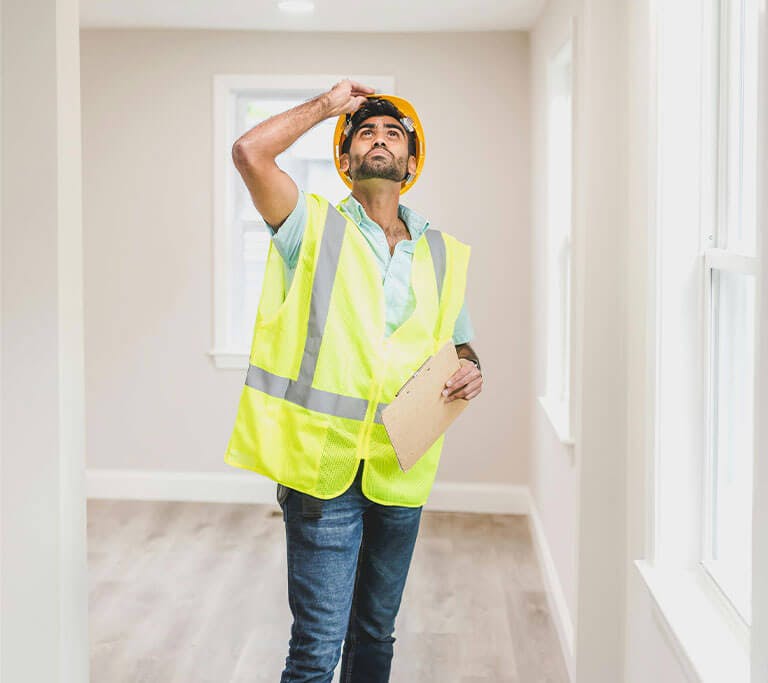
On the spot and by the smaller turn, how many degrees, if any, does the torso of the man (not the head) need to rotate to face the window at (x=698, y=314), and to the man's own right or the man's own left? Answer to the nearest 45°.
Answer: approximately 45° to the man's own left

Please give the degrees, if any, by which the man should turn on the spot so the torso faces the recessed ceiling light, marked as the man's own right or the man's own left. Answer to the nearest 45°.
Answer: approximately 135° to the man's own left

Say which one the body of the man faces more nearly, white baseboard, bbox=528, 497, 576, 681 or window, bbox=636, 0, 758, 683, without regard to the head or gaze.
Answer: the window

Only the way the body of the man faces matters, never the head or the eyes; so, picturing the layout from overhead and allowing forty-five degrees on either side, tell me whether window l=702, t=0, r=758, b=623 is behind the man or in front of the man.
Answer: in front

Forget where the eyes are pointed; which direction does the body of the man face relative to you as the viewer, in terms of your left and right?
facing the viewer and to the right of the viewer

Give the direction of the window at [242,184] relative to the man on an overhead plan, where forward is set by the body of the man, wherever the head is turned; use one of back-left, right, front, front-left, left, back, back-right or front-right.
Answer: back-left

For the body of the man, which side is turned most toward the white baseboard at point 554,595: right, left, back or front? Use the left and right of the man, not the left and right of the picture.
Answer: left
